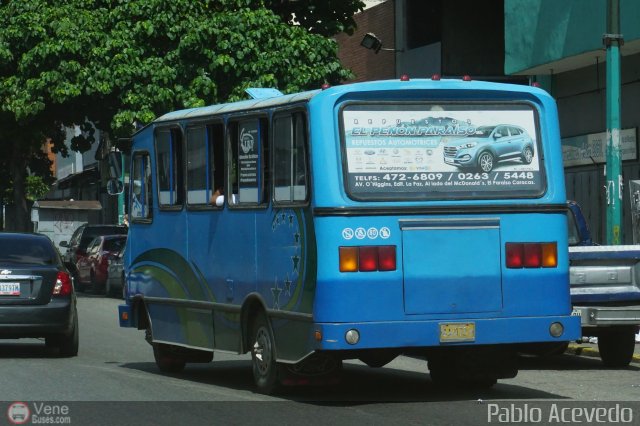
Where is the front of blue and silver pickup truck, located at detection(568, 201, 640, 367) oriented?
away from the camera

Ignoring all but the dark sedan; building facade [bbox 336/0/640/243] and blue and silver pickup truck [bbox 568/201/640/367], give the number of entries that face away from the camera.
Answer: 2

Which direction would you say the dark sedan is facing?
away from the camera

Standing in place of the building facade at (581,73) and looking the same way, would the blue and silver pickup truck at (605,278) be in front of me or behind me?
in front

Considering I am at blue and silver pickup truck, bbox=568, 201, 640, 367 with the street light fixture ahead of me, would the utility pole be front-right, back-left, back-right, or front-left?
front-right

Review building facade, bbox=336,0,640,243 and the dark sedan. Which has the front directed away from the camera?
the dark sedan

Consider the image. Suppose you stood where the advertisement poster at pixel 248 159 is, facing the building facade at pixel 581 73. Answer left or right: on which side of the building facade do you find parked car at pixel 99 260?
left

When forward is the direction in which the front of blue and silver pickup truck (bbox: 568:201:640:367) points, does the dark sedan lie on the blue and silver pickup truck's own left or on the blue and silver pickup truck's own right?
on the blue and silver pickup truck's own left

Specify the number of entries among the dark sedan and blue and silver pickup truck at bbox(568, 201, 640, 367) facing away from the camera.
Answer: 2

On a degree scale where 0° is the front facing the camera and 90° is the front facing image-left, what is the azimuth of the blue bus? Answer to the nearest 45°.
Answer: approximately 135°

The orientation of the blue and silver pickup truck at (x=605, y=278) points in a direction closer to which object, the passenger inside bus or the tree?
the tree

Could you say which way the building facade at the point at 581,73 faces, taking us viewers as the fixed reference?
facing the viewer and to the left of the viewer
